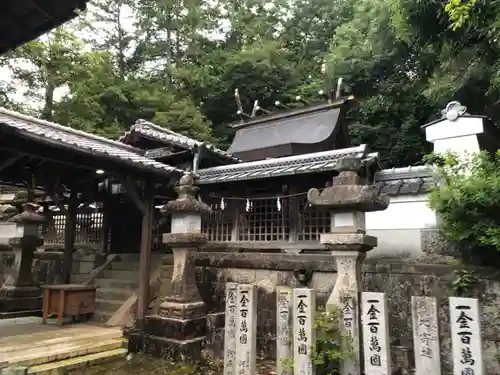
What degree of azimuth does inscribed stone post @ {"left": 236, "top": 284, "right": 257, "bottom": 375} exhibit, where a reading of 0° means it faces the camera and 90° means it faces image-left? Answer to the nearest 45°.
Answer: approximately 0°

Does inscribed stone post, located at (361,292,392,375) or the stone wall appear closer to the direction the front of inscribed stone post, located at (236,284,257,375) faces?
the inscribed stone post

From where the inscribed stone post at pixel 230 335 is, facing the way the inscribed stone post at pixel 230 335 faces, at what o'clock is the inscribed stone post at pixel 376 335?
the inscribed stone post at pixel 376 335 is roughly at 10 o'clock from the inscribed stone post at pixel 230 335.

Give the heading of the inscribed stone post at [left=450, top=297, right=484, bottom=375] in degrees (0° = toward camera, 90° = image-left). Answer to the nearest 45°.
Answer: approximately 0°

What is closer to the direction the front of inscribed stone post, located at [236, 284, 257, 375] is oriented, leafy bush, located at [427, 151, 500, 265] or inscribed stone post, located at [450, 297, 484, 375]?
the inscribed stone post
